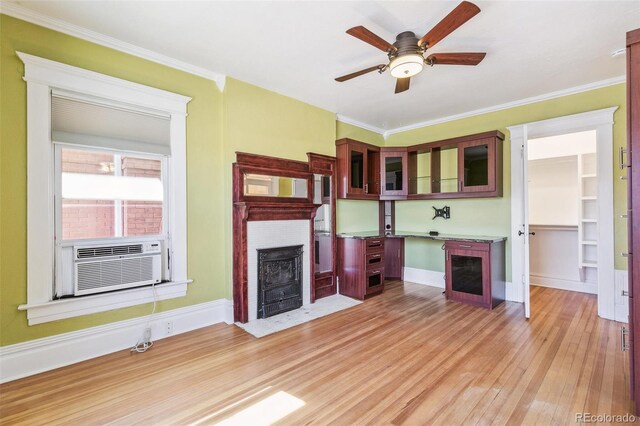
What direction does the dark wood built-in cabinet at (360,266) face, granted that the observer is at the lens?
facing the viewer and to the right of the viewer

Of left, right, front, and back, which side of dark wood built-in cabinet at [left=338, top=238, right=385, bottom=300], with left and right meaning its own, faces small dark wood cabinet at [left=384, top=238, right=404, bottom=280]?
left

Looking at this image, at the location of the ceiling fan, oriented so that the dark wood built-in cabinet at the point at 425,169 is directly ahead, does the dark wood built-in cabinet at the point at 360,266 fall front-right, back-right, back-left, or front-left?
front-left

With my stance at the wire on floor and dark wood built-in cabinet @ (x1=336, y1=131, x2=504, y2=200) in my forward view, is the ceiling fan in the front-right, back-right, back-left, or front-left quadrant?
front-right

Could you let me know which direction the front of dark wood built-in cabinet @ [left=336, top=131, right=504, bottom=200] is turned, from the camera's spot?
facing the viewer

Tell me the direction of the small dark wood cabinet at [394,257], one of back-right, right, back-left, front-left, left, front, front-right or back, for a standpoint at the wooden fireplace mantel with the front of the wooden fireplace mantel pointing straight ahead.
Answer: left

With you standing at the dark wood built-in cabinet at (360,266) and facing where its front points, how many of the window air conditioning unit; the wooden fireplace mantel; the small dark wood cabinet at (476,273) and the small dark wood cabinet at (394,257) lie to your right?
2

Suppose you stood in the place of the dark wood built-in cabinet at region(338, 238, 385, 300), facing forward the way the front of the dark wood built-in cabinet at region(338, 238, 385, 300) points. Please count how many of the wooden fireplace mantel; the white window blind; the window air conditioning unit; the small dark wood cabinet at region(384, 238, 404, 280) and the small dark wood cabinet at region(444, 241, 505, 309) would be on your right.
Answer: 3

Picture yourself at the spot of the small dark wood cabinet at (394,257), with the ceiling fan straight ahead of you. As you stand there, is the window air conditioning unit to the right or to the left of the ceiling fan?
right

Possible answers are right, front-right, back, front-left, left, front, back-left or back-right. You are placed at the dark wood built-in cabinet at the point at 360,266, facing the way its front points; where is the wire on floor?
right

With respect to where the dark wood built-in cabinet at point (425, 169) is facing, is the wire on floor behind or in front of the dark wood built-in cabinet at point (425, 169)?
in front

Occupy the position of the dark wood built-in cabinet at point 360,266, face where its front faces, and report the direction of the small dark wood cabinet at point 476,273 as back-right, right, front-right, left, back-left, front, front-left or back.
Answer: front-left

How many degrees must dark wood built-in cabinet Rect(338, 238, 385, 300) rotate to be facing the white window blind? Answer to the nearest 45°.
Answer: approximately 90° to its right

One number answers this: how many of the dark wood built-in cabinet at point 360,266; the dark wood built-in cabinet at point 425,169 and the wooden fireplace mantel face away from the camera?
0

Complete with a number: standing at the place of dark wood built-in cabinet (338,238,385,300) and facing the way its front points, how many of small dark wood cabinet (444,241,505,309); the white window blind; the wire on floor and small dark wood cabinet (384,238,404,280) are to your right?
2

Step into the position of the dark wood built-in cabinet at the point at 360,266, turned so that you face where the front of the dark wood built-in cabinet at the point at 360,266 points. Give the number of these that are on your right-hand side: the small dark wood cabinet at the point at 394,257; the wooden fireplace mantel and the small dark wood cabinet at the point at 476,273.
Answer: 1
